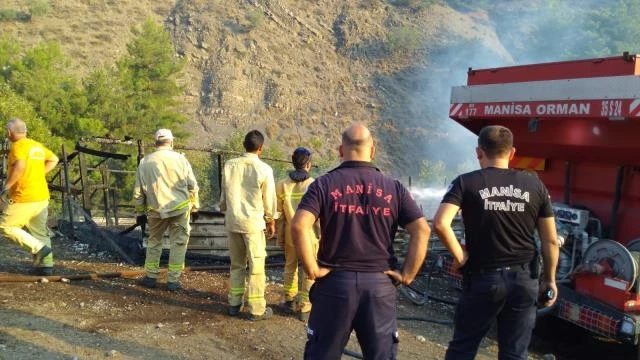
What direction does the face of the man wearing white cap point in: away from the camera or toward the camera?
away from the camera

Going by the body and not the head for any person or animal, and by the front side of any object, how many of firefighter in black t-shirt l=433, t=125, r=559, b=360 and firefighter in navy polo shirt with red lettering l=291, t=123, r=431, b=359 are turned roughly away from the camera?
2

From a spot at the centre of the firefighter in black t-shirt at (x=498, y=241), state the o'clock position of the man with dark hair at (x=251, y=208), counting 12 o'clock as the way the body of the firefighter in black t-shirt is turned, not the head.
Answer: The man with dark hair is roughly at 10 o'clock from the firefighter in black t-shirt.

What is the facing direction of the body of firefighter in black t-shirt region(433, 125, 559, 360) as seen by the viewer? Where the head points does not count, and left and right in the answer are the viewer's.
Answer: facing away from the viewer

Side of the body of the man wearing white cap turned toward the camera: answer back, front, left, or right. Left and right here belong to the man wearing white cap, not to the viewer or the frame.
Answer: back

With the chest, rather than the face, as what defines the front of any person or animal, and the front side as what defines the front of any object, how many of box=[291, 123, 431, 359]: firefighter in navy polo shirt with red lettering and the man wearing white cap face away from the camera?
2

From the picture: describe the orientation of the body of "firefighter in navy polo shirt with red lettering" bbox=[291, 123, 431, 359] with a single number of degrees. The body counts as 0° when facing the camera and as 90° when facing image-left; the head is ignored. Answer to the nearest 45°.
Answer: approximately 180°

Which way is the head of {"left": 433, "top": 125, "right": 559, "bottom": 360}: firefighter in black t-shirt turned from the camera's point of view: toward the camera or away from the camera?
away from the camera

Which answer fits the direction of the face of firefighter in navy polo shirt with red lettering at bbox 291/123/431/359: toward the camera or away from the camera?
away from the camera

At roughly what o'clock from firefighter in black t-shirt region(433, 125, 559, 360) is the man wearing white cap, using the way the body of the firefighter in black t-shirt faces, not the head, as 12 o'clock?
The man wearing white cap is roughly at 10 o'clock from the firefighter in black t-shirt.

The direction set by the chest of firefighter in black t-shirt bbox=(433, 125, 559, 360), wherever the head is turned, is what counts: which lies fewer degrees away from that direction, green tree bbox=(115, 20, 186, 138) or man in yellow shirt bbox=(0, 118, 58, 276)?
the green tree

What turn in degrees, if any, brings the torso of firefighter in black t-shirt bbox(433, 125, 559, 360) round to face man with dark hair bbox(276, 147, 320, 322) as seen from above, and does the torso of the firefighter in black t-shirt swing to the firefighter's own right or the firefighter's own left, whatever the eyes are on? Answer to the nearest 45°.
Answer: approximately 45° to the firefighter's own left

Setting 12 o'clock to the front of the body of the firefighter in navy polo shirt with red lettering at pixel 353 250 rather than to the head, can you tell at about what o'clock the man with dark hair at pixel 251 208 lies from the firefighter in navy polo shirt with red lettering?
The man with dark hair is roughly at 11 o'clock from the firefighter in navy polo shirt with red lettering.
